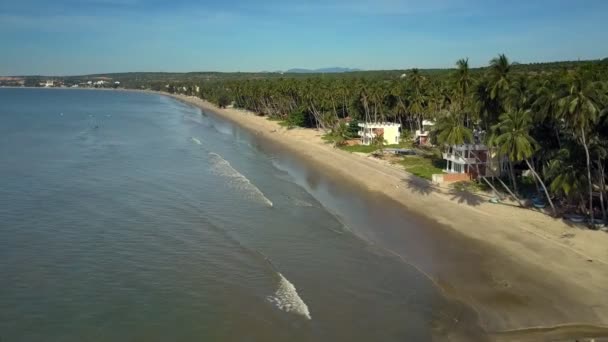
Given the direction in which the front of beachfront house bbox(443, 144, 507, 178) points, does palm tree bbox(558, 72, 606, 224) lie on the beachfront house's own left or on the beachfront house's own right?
on the beachfront house's own left

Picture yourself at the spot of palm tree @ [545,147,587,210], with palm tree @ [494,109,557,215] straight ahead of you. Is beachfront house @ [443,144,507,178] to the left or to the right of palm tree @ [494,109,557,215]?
right

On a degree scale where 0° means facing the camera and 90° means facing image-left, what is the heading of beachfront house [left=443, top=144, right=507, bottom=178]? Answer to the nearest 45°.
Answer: approximately 45°
